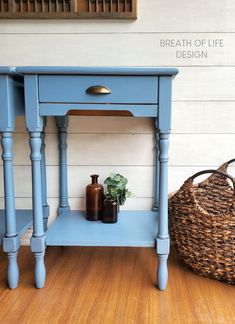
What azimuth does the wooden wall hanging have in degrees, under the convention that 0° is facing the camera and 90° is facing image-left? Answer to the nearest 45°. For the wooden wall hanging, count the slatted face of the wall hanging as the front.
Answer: approximately 0°
